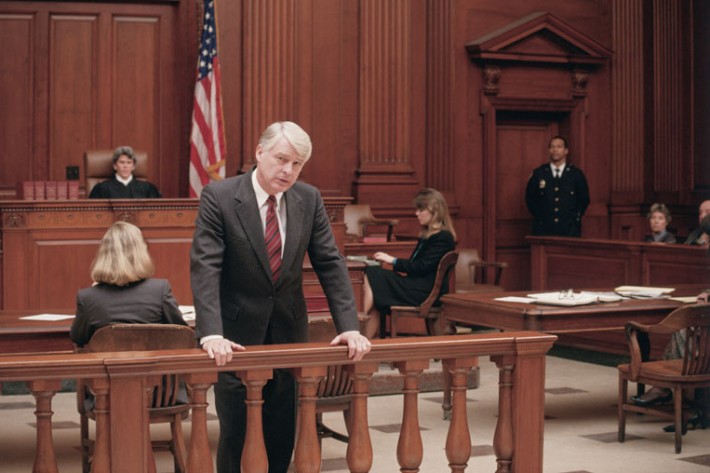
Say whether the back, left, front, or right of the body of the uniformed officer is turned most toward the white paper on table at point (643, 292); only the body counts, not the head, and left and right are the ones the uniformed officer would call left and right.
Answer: front

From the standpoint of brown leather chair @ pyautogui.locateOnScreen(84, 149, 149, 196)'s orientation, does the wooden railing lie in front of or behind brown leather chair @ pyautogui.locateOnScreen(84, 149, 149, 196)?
in front

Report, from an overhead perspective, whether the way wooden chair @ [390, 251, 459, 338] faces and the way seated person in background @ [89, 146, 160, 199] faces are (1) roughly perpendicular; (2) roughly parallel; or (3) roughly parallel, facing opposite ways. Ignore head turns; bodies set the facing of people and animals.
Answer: roughly perpendicular

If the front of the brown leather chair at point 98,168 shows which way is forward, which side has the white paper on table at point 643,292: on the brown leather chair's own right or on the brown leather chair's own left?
on the brown leather chair's own left

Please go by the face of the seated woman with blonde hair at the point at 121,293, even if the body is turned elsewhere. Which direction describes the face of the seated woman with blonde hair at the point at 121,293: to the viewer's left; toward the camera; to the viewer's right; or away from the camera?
away from the camera

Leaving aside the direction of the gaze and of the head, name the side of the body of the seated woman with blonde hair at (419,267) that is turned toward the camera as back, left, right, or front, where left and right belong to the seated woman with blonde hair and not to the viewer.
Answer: left

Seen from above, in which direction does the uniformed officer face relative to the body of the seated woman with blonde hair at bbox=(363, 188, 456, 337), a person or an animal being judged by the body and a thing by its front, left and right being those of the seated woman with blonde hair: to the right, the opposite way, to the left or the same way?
to the left

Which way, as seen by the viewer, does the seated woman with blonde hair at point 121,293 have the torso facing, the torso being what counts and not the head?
away from the camera

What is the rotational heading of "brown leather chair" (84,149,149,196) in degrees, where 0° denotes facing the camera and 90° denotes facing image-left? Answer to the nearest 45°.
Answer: approximately 0°
